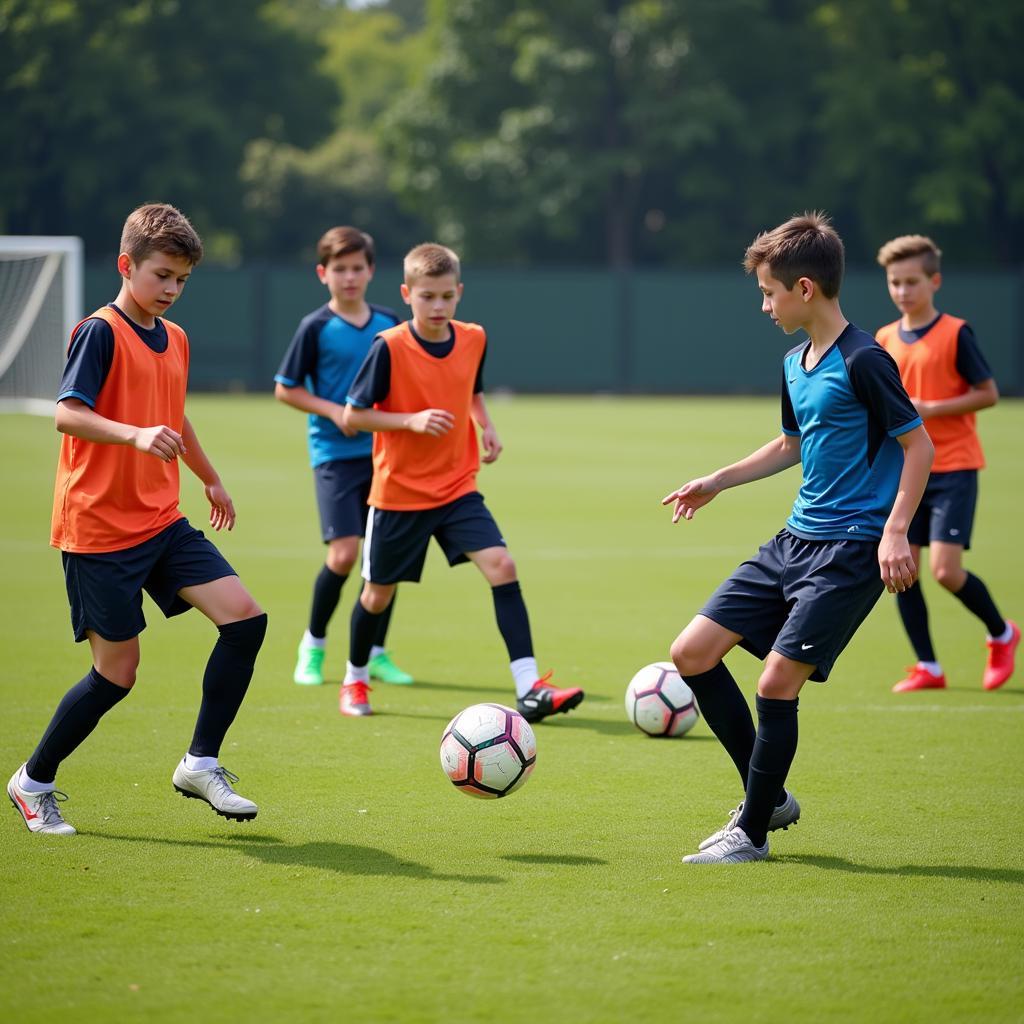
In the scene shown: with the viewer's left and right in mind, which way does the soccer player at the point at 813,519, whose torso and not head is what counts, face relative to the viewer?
facing the viewer and to the left of the viewer

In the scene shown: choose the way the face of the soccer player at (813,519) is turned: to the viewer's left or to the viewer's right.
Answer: to the viewer's left

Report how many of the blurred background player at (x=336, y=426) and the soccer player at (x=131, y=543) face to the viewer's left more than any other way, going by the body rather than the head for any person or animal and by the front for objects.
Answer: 0

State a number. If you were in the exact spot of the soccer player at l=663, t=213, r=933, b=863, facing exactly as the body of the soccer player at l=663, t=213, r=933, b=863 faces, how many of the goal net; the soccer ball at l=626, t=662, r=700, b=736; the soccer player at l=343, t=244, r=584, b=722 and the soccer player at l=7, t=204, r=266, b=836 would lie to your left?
0

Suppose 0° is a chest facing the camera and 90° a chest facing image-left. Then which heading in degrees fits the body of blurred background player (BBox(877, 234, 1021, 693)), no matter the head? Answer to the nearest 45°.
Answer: approximately 45°

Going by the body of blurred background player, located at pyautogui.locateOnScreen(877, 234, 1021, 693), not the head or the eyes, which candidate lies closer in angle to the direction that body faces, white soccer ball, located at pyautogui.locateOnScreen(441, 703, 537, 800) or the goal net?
the white soccer ball

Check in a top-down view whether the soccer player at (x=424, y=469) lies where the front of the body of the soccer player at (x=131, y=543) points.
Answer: no

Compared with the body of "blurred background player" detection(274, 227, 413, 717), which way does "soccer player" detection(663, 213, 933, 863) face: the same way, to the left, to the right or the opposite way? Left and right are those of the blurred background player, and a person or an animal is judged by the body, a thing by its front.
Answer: to the right

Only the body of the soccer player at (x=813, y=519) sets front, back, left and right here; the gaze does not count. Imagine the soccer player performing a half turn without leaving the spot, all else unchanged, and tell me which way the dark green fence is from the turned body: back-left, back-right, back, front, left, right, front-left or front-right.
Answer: front-left

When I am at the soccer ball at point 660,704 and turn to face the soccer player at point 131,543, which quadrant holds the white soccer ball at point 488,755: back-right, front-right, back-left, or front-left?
front-left

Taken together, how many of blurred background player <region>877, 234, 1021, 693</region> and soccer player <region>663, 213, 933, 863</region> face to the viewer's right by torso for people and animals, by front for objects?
0

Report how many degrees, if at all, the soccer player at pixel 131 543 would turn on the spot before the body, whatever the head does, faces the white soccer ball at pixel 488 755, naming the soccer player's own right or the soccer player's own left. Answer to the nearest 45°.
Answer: approximately 45° to the soccer player's own left

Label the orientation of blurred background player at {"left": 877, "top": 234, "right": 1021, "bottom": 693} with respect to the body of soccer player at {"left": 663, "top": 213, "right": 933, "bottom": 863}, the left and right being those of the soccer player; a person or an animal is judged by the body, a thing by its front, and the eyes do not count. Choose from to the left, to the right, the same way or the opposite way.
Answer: the same way

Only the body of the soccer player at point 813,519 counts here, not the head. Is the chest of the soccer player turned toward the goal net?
no

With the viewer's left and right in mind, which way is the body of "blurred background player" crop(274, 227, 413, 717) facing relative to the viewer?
facing the viewer and to the right of the viewer

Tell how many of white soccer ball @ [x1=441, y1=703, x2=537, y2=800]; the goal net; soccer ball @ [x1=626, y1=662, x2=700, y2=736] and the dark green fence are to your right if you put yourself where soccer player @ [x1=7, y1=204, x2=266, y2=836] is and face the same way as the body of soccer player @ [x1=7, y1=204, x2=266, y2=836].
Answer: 0
